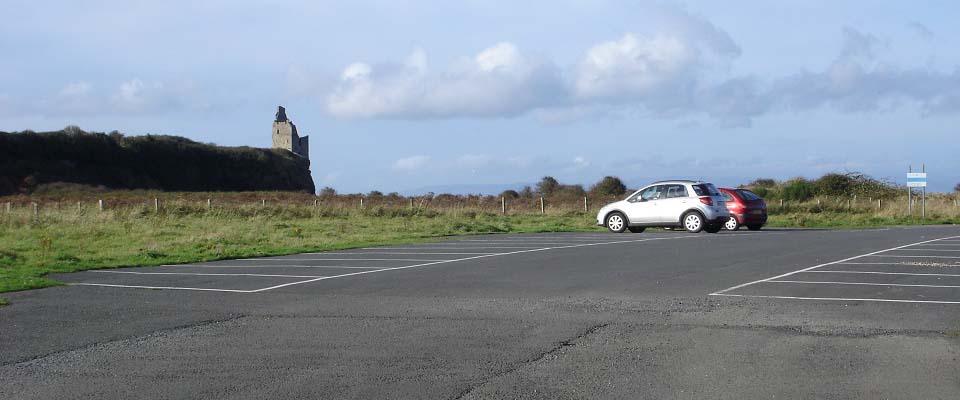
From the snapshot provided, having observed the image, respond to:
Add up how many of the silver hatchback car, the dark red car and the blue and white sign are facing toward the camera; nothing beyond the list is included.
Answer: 1

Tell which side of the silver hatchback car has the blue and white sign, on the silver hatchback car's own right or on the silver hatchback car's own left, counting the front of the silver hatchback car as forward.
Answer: on the silver hatchback car's own right

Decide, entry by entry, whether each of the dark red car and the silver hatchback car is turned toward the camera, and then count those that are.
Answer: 0

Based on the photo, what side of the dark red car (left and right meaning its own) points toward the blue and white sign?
right

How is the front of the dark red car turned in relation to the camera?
facing away from the viewer and to the left of the viewer

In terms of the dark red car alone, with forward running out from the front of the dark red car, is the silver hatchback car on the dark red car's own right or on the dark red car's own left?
on the dark red car's own left

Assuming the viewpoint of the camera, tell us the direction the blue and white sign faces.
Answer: facing the viewer

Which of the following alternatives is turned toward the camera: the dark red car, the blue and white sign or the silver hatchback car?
the blue and white sign

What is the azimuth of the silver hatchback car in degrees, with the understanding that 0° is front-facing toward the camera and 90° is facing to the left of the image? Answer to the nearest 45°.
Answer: approximately 135°

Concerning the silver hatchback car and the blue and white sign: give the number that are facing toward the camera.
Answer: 1

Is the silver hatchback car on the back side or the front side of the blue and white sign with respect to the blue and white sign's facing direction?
on the front side
